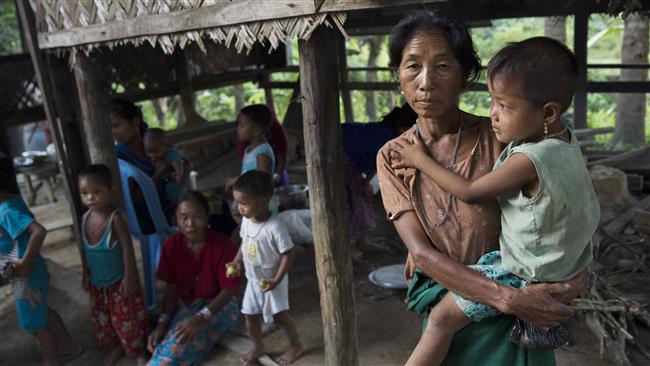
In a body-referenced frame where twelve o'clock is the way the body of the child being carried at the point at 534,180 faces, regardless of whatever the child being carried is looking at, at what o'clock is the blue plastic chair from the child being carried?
The blue plastic chair is roughly at 1 o'clock from the child being carried.

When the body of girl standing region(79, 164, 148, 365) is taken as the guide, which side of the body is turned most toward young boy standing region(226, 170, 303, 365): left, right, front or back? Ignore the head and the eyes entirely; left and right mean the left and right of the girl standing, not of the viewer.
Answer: left

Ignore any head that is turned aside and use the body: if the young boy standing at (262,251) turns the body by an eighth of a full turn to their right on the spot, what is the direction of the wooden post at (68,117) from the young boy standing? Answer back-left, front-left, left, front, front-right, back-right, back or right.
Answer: front-right

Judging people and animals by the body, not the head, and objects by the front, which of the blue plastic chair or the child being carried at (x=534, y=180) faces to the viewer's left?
the child being carried

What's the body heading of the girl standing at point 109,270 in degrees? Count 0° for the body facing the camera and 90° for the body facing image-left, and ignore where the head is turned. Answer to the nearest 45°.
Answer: approximately 45°

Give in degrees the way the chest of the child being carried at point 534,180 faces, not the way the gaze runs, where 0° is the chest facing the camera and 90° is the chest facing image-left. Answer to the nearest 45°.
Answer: approximately 90°

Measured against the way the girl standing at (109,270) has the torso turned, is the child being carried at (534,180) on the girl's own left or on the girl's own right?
on the girl's own left
